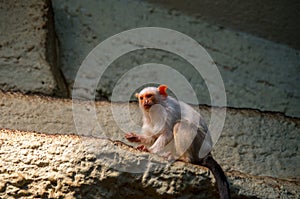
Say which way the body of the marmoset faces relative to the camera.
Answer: to the viewer's left
